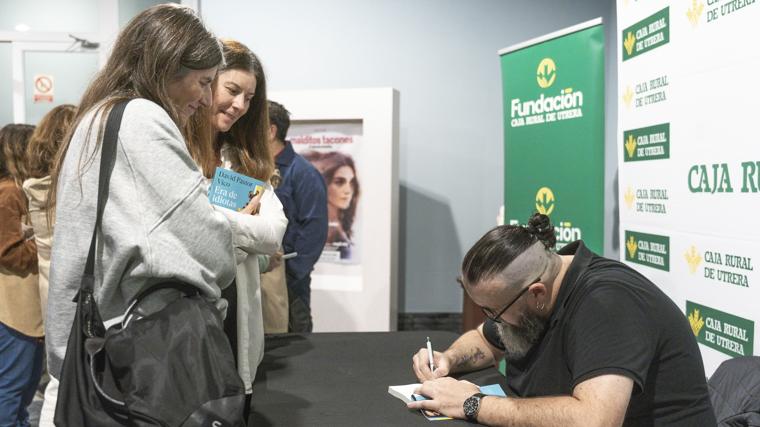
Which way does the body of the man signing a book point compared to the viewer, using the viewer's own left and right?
facing to the left of the viewer

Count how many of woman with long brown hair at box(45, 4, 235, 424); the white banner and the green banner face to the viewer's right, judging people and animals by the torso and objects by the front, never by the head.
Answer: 1

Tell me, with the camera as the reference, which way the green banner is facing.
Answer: facing the viewer and to the left of the viewer

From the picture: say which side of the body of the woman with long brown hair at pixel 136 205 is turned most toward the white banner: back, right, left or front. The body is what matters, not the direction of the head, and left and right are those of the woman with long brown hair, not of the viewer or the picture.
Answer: front

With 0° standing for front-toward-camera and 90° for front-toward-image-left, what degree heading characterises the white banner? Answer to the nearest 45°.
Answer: approximately 45°

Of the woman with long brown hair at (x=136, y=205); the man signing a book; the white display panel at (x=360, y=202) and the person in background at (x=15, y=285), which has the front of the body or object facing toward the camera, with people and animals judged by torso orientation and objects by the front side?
the white display panel

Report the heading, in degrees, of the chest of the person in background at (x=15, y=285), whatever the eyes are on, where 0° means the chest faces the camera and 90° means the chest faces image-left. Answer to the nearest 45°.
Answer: approximately 270°

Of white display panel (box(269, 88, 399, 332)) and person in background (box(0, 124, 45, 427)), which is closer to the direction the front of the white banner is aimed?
the person in background

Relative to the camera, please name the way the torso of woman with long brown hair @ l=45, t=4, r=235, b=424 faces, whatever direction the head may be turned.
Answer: to the viewer's right

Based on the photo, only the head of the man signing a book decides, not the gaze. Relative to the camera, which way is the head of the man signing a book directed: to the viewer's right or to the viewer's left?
to the viewer's left
